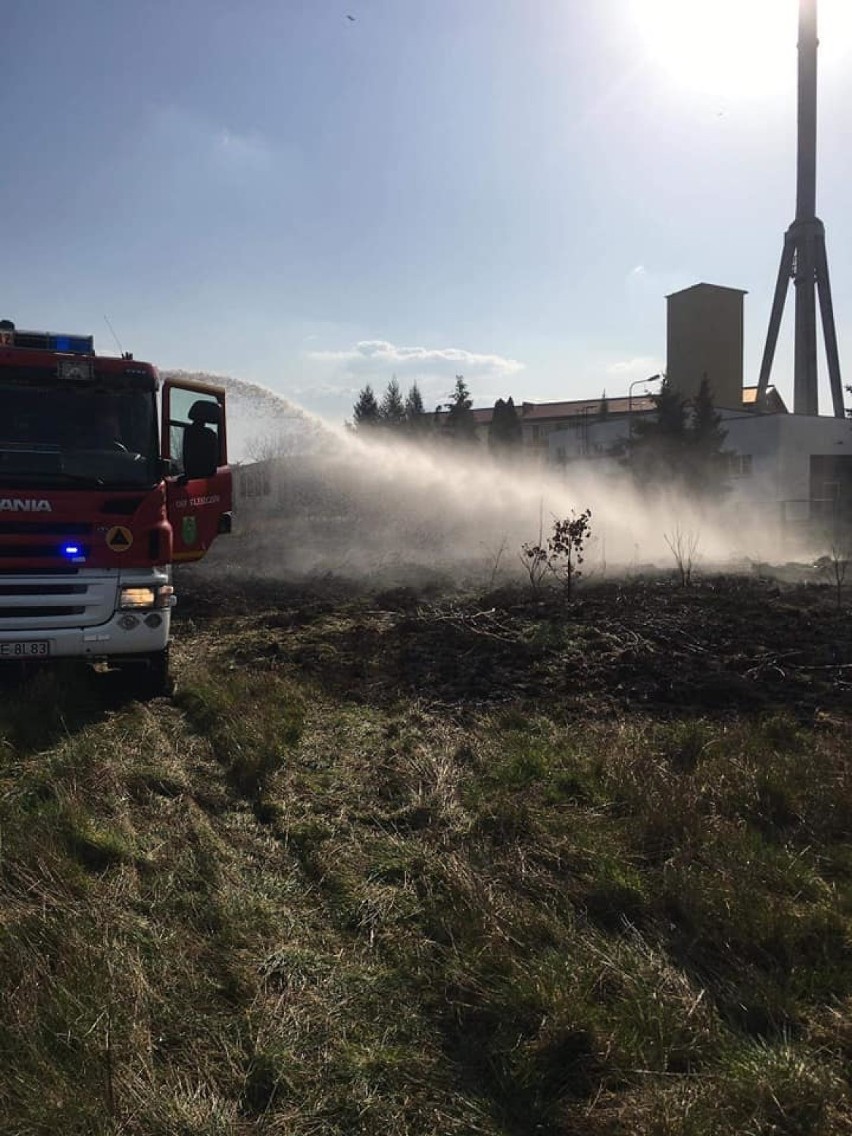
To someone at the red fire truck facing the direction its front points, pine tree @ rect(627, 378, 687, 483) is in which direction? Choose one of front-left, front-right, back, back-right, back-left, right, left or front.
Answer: back-left

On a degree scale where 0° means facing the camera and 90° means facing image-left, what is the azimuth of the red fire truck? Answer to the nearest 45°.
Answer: approximately 0°

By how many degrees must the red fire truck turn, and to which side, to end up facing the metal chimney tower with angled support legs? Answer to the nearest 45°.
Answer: approximately 135° to its left
